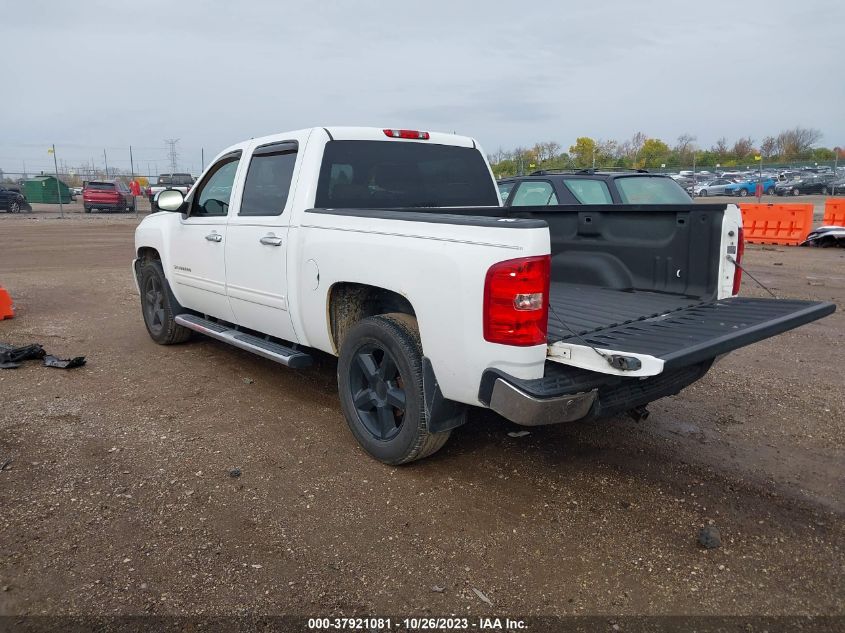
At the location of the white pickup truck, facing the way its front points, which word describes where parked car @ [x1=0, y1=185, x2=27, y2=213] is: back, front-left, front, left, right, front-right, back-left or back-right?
front

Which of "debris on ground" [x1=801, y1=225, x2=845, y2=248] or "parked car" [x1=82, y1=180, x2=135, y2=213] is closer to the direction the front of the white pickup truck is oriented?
the parked car

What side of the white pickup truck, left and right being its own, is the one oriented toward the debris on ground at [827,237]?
right

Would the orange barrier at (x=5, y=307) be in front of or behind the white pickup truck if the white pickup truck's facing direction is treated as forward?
in front

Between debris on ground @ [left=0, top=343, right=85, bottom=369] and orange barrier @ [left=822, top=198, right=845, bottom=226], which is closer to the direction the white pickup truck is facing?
the debris on ground

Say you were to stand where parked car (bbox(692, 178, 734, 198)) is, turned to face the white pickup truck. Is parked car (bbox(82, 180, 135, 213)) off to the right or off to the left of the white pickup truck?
right

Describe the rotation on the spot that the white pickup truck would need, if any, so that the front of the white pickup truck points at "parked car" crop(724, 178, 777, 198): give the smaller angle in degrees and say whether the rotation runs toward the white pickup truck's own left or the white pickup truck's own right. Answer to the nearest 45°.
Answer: approximately 45° to the white pickup truck's own right

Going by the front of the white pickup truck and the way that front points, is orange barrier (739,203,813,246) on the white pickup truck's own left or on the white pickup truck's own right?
on the white pickup truck's own right

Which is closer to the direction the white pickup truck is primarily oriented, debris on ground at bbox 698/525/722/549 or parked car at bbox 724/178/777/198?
the parked car

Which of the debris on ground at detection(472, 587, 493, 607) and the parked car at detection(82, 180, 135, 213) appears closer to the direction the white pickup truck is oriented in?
the parked car

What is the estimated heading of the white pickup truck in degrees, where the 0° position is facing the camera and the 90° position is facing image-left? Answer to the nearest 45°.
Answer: approximately 135°

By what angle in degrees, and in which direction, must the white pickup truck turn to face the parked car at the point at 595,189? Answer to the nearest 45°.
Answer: approximately 45° to its right

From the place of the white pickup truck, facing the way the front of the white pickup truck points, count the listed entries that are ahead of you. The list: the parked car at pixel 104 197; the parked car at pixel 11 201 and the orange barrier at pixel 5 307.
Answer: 3

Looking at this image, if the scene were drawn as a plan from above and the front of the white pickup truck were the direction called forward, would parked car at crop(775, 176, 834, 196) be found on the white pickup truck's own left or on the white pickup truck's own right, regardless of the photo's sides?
on the white pickup truck's own right

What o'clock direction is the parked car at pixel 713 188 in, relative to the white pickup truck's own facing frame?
The parked car is roughly at 2 o'clock from the white pickup truck.

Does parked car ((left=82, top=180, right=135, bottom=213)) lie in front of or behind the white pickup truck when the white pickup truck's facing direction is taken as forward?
in front

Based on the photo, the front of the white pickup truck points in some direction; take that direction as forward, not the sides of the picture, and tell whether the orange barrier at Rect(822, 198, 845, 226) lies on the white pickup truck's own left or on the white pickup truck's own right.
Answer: on the white pickup truck's own right

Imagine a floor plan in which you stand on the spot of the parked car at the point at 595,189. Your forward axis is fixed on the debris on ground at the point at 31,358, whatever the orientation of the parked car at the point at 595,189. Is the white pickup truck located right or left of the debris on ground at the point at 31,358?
left
